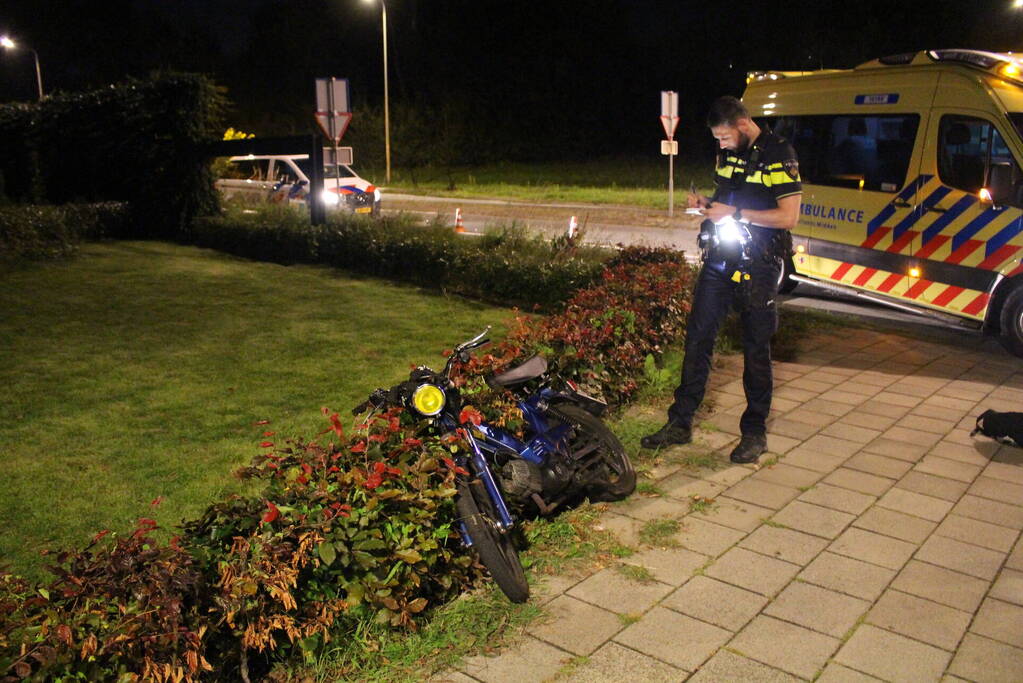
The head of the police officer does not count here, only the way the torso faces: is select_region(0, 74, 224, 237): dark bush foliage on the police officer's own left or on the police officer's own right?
on the police officer's own right

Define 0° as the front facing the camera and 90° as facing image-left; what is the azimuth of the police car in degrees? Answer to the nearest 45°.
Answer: approximately 315°

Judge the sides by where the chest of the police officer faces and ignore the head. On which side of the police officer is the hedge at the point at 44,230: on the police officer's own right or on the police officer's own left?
on the police officer's own right

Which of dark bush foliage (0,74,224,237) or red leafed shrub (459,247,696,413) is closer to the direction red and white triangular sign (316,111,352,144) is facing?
the red leafed shrub

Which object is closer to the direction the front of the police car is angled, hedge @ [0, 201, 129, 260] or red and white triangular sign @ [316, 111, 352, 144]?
the red and white triangular sign

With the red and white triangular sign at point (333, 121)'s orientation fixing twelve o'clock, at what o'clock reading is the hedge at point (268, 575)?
The hedge is roughly at 12 o'clock from the red and white triangular sign.

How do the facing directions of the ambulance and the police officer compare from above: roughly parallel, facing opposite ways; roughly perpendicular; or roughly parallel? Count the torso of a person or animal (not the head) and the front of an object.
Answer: roughly perpendicular

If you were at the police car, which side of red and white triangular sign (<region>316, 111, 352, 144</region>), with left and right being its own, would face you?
back
